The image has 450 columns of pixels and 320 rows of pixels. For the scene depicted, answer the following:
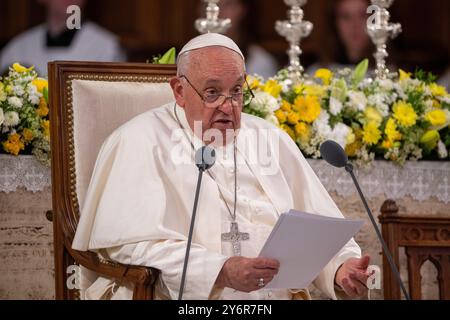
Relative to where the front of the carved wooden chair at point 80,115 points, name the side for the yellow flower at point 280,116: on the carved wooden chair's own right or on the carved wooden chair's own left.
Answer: on the carved wooden chair's own left

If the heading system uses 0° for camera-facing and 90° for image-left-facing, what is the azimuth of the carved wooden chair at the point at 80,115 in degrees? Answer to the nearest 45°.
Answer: approximately 315°

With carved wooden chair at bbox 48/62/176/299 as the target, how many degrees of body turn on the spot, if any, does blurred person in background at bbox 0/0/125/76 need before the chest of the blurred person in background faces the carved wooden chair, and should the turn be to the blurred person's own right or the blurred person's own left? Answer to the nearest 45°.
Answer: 0° — they already face it

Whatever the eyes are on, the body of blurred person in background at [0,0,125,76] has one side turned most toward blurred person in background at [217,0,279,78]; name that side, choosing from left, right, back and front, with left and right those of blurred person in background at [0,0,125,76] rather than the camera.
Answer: left

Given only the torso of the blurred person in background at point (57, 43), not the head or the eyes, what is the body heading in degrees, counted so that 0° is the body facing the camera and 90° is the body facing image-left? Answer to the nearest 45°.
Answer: approximately 0°
